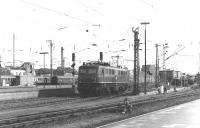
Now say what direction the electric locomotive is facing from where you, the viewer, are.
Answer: facing the viewer and to the left of the viewer
